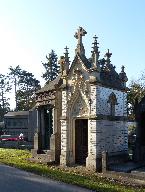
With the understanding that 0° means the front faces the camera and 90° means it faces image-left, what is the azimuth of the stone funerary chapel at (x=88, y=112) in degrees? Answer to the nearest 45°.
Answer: approximately 45°
